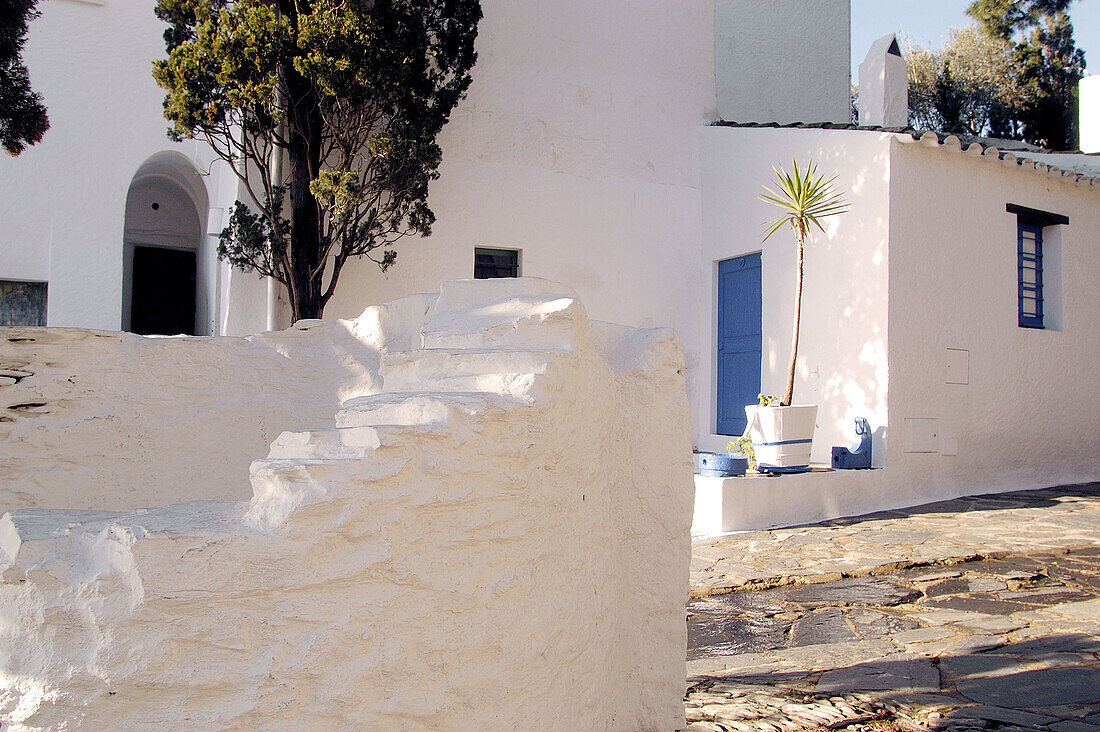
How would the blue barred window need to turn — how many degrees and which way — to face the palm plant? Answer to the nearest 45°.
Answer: approximately 90° to its right

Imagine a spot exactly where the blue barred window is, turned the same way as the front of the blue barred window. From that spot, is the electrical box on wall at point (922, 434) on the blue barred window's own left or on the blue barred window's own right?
on the blue barred window's own right

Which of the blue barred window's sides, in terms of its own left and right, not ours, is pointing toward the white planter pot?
right

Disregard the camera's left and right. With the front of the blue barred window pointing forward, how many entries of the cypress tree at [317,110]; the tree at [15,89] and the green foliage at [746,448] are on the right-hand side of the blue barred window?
3

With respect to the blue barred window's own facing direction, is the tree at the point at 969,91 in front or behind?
behind

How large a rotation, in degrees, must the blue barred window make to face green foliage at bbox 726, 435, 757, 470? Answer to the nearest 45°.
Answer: approximately 90° to its right

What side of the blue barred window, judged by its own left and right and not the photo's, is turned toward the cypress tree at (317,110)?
right

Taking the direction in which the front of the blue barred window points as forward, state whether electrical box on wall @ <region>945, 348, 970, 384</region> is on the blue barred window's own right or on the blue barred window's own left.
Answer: on the blue barred window's own right
